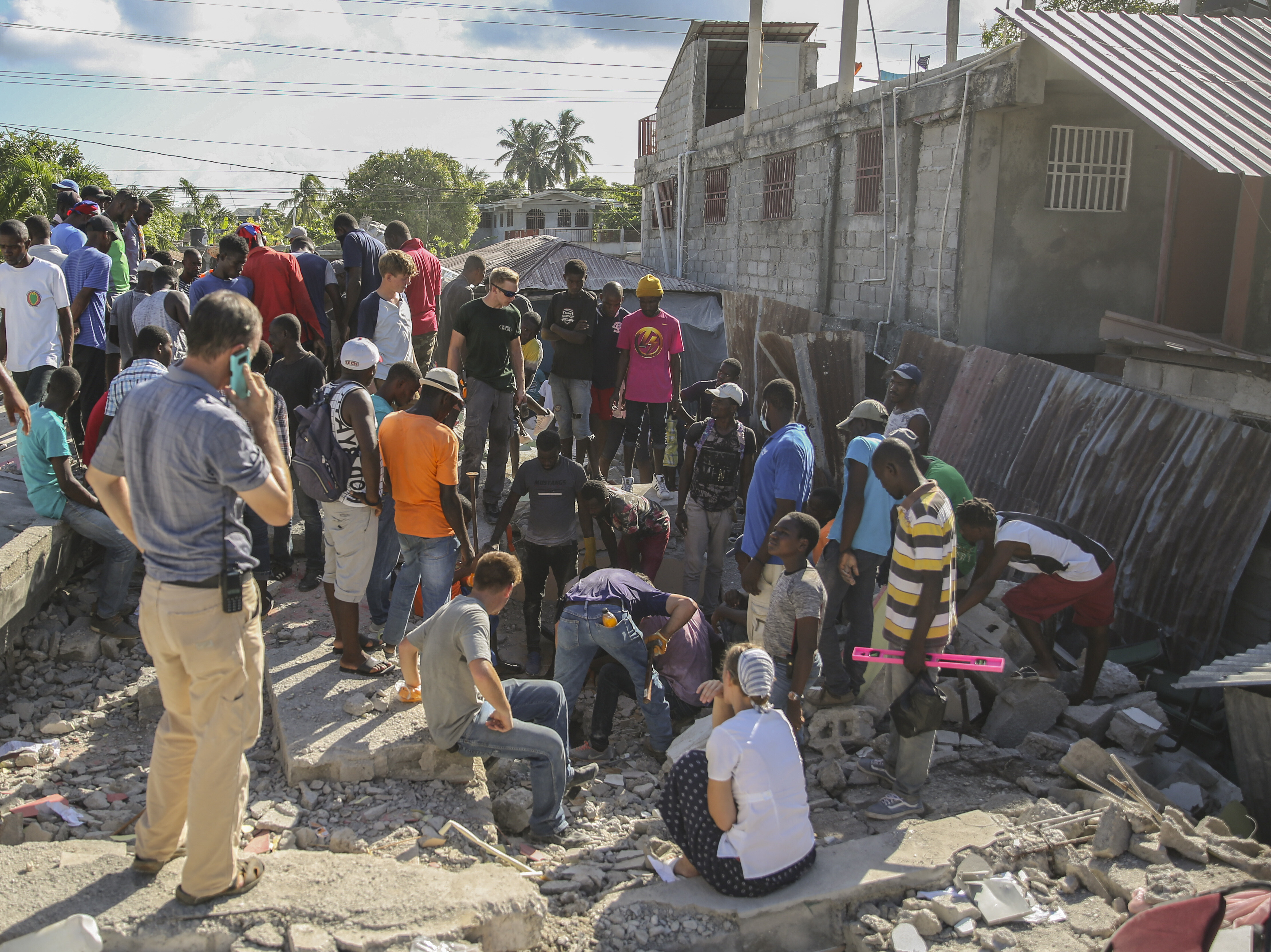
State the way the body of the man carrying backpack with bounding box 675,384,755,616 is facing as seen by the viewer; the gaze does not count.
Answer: toward the camera

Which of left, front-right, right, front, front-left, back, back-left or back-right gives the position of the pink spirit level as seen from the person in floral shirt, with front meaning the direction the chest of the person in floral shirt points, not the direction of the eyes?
left

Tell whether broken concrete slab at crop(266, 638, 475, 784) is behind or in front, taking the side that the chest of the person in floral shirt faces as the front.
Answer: in front

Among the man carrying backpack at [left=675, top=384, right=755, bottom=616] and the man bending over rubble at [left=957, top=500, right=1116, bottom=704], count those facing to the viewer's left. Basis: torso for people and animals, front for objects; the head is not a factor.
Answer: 1

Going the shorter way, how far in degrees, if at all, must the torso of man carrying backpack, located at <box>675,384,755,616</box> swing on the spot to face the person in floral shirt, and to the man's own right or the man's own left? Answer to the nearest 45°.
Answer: approximately 45° to the man's own right

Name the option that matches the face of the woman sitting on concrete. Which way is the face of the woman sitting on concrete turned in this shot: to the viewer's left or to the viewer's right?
to the viewer's left

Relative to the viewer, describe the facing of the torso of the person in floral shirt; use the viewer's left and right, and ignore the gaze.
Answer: facing the viewer and to the left of the viewer

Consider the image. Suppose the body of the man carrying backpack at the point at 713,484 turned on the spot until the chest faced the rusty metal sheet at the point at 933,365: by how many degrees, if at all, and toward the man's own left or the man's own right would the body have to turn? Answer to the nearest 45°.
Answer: approximately 135° to the man's own left

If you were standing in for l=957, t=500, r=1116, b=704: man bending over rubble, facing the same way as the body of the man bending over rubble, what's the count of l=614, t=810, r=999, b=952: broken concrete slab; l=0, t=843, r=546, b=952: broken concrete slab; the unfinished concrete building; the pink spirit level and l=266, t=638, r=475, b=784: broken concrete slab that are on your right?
1

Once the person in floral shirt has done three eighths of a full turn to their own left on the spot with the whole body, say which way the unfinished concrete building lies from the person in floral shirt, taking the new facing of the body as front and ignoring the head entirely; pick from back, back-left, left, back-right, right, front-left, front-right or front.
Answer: front-left

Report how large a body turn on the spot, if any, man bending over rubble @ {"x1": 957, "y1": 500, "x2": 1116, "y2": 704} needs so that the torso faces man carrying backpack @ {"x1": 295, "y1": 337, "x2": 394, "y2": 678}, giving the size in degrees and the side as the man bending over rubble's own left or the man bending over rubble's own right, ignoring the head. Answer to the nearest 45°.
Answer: approximately 45° to the man bending over rubble's own left

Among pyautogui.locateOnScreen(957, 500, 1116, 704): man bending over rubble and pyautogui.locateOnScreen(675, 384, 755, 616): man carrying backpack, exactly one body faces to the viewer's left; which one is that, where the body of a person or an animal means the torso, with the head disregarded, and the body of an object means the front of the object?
the man bending over rubble

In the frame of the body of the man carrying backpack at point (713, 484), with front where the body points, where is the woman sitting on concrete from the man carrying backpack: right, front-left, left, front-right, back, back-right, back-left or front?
front

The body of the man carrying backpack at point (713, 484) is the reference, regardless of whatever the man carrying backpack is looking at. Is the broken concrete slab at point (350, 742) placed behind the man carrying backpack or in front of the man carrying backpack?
in front

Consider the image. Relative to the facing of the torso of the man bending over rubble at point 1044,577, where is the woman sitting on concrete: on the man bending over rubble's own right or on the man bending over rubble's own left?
on the man bending over rubble's own left

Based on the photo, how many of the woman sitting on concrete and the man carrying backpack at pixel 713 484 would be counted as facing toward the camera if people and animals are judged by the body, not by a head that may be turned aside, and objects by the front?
1

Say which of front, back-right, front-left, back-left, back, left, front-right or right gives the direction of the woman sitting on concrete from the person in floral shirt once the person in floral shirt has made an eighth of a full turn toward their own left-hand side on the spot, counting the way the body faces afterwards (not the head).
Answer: front

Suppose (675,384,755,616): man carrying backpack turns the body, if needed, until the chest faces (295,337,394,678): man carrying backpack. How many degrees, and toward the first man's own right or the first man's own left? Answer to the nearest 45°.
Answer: approximately 45° to the first man's own right

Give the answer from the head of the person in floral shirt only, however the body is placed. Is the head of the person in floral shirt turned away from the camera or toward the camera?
toward the camera

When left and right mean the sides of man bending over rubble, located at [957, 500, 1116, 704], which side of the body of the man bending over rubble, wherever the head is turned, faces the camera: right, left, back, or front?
left

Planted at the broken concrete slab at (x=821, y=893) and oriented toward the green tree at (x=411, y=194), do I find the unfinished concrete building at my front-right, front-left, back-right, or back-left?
front-right

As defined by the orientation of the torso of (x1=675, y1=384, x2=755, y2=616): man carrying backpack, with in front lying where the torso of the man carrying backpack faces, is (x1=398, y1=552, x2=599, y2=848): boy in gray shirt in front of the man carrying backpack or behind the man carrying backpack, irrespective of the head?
in front
